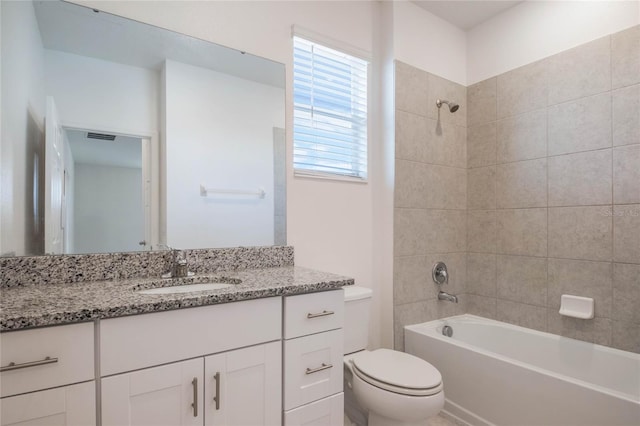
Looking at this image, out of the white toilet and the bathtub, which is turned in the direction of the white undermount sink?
the bathtub

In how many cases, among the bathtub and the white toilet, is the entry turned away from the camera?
0

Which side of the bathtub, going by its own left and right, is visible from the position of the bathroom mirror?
front

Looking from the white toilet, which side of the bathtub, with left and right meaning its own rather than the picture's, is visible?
front

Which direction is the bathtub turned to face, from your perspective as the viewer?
facing the viewer and to the left of the viewer

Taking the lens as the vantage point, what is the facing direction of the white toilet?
facing the viewer and to the right of the viewer

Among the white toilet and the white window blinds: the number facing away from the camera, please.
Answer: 0

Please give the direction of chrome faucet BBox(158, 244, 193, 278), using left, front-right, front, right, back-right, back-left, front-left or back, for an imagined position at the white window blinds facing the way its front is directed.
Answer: right

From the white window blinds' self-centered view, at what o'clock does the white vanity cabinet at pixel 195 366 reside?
The white vanity cabinet is roughly at 2 o'clock from the white window blinds.

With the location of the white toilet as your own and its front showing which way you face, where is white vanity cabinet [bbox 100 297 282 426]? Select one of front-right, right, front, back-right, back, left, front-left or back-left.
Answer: right

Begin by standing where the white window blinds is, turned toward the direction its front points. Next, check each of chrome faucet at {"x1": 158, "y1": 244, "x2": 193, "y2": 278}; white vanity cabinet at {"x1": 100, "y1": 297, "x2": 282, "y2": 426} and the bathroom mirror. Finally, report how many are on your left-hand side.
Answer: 0

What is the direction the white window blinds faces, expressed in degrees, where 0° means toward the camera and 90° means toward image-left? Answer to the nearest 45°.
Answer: approximately 315°

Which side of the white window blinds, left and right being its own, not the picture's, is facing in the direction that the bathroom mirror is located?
right

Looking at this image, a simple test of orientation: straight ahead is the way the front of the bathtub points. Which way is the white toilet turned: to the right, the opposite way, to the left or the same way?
to the left
